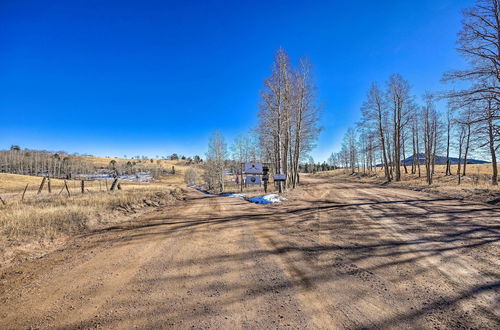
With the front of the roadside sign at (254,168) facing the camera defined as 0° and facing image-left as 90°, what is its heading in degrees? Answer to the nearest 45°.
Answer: approximately 0°
